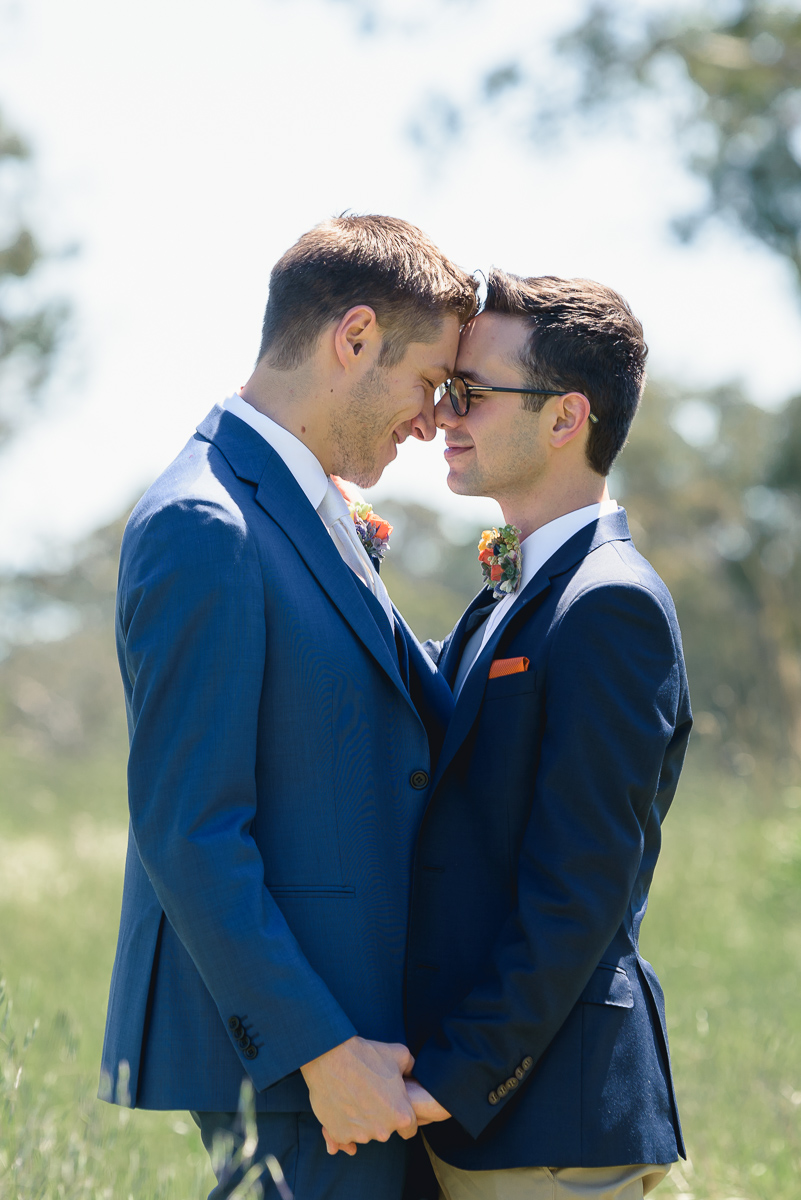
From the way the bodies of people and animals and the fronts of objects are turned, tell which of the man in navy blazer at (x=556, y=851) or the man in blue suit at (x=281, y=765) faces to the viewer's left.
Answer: the man in navy blazer at (x=556, y=851)

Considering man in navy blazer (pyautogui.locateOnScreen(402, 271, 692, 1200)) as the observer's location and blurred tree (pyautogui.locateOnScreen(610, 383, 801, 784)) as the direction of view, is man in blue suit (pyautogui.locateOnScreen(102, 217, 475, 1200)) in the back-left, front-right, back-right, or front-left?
back-left

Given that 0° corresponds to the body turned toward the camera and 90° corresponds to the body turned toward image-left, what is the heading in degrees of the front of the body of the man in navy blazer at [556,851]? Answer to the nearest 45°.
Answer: approximately 90°

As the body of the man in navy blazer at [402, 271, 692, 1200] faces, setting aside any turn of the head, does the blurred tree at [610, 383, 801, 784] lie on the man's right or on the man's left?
on the man's right

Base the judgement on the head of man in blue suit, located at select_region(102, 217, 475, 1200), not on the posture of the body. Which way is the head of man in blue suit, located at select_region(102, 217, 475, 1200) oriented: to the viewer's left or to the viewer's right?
to the viewer's right

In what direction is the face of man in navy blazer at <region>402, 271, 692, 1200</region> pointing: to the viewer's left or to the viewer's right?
to the viewer's left

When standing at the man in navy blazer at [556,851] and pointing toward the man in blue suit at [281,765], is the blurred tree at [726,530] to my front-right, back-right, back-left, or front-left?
back-right

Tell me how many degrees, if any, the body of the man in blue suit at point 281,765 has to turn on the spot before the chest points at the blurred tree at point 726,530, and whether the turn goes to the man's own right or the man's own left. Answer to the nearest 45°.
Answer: approximately 90° to the man's own left

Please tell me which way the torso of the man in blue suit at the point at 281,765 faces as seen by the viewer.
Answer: to the viewer's right
